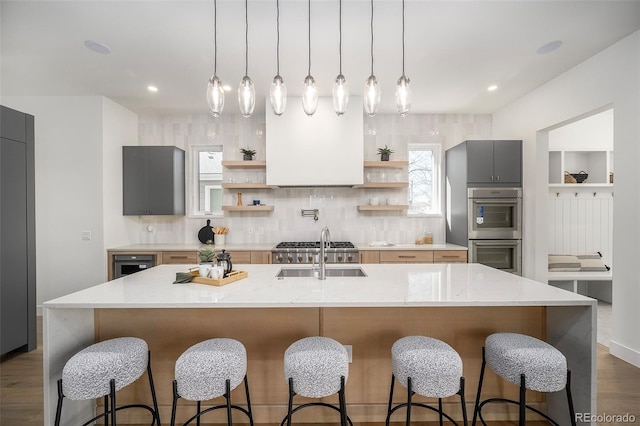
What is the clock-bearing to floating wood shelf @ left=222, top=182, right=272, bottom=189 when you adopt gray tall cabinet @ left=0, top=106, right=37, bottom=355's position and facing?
The floating wood shelf is roughly at 11 o'clock from the gray tall cabinet.

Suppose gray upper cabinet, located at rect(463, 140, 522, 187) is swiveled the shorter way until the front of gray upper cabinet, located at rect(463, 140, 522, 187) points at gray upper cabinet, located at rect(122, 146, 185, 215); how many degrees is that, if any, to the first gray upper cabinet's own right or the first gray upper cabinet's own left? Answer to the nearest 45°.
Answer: approximately 45° to the first gray upper cabinet's own right

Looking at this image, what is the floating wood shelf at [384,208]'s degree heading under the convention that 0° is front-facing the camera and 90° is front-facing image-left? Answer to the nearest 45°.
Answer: approximately 0°

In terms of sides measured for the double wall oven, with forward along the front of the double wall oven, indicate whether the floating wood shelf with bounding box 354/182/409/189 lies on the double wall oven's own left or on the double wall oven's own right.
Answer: on the double wall oven's own right

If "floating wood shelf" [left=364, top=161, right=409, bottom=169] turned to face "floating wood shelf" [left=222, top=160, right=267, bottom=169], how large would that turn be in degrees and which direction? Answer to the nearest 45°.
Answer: approximately 90° to its right

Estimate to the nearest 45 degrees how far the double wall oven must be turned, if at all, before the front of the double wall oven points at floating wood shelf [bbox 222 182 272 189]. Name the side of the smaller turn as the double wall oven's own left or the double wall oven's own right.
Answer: approximately 45° to the double wall oven's own right
